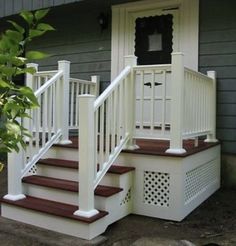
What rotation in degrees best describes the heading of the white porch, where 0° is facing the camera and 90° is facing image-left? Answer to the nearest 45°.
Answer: approximately 45°
